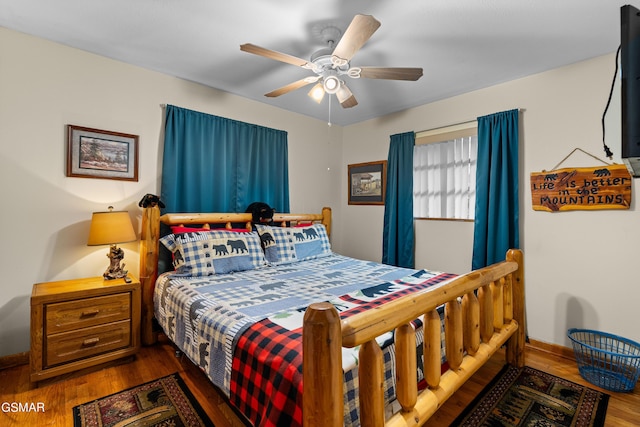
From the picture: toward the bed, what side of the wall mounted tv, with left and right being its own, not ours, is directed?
front

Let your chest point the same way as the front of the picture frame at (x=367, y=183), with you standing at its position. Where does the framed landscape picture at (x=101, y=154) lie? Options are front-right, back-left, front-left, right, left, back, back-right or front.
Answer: front

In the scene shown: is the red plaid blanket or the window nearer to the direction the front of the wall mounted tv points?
the red plaid blanket

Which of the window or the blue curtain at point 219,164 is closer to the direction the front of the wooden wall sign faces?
the blue curtain

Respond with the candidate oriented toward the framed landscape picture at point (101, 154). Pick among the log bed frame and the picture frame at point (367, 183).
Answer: the picture frame

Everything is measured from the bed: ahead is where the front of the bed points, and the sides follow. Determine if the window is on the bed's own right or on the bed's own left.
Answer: on the bed's own left

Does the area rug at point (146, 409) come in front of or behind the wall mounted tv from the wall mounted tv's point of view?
in front

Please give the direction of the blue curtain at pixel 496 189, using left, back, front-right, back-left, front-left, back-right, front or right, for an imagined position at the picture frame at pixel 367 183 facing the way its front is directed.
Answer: left

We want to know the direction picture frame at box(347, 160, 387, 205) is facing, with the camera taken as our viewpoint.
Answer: facing the viewer and to the left of the viewer

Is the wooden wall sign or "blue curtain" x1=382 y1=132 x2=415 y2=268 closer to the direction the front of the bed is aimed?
the wooden wall sign

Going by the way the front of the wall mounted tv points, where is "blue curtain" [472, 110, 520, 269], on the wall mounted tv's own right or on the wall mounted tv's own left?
on the wall mounted tv's own right

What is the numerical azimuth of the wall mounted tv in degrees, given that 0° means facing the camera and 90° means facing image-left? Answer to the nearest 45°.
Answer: approximately 90°

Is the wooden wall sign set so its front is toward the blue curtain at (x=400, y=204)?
no

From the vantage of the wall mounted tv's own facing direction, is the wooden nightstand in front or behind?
in front

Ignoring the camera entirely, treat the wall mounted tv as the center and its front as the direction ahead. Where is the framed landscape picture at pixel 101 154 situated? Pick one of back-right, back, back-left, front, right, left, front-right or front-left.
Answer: front

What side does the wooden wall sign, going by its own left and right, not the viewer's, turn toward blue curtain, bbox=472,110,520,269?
right
